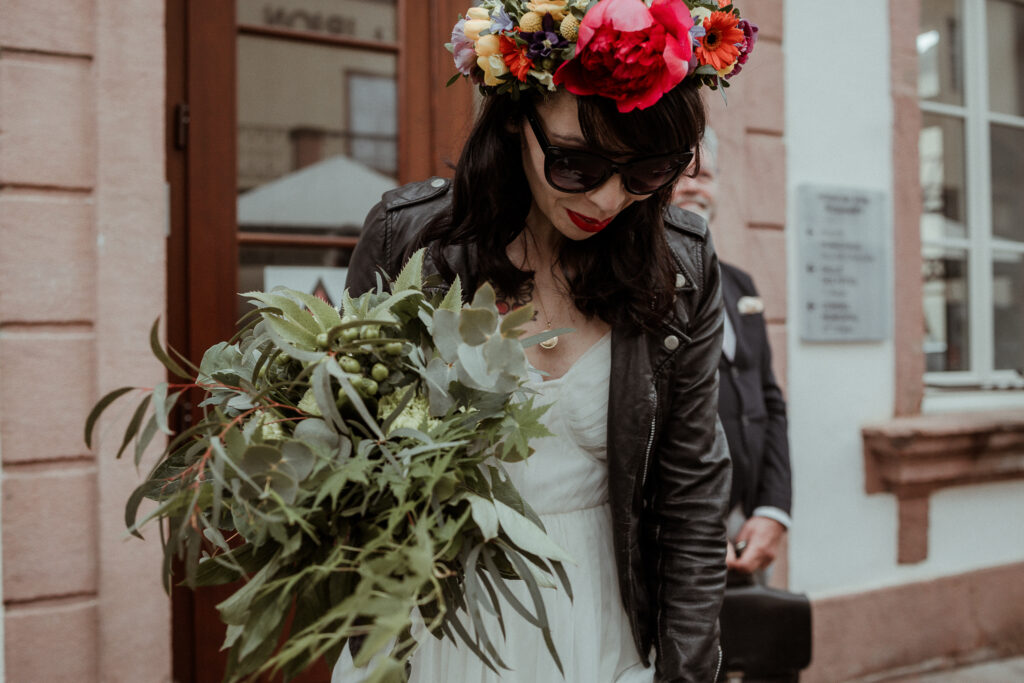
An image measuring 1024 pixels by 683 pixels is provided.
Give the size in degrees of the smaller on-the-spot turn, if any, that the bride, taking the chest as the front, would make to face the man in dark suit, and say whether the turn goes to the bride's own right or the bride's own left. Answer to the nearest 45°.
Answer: approximately 135° to the bride's own left

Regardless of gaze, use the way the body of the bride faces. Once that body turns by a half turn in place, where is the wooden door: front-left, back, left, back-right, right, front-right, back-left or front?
front-left

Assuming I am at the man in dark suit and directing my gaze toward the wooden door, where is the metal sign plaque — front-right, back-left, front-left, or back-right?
back-right

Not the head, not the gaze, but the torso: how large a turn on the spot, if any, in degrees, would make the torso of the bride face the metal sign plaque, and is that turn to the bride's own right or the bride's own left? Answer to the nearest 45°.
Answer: approximately 135° to the bride's own left

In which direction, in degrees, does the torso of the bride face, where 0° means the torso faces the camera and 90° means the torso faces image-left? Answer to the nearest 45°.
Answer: approximately 0°
